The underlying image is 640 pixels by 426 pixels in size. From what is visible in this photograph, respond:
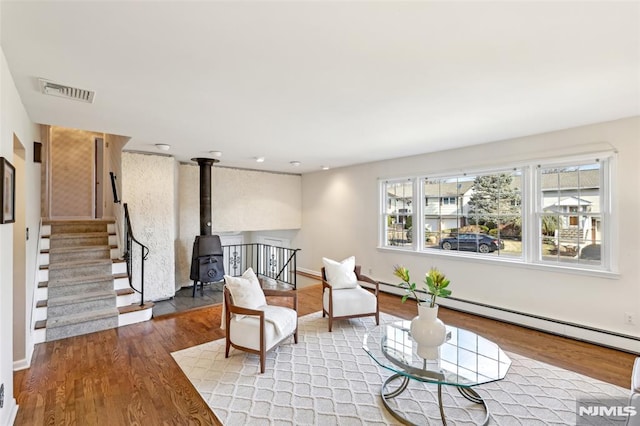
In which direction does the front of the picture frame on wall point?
to the viewer's right

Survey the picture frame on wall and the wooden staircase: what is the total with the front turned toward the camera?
1

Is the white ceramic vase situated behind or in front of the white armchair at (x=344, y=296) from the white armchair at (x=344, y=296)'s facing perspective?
in front

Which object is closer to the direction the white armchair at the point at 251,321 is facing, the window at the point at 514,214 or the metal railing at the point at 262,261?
the window

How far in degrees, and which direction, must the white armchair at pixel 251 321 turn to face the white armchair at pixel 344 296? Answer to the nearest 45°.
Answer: approximately 90° to its left

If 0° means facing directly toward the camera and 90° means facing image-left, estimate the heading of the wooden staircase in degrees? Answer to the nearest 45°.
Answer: approximately 0°

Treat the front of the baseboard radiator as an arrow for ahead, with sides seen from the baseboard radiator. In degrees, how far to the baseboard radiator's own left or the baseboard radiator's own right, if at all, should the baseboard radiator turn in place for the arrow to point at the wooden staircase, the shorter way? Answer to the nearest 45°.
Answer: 0° — it already faces it

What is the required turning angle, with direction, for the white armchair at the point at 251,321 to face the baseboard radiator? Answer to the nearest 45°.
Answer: approximately 45° to its left

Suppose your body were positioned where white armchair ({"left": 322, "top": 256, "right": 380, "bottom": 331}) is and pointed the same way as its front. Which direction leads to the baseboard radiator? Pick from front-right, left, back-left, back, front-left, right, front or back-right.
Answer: front-left

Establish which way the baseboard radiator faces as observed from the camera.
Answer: facing the viewer and to the left of the viewer

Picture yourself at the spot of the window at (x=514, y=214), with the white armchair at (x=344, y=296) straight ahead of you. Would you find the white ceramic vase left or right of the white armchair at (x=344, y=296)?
left

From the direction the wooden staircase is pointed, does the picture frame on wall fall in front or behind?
in front
